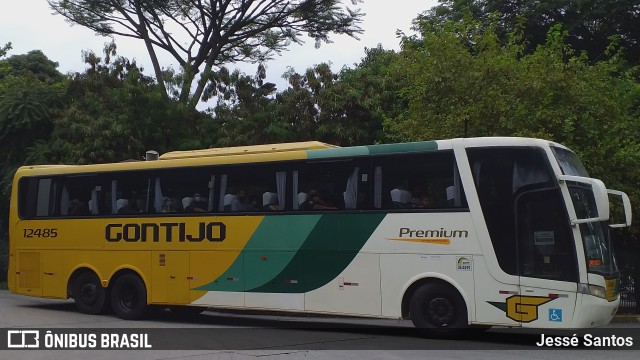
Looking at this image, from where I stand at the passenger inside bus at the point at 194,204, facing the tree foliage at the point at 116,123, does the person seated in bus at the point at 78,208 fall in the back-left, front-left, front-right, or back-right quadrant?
front-left

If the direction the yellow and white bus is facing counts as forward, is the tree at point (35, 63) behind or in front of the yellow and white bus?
behind

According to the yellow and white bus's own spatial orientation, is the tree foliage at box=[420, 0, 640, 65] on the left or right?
on its left

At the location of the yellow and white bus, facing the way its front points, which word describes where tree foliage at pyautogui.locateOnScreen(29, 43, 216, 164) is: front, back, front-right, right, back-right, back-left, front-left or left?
back

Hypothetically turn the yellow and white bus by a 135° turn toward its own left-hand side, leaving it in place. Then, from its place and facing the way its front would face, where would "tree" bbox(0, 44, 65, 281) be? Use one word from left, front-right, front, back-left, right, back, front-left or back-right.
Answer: front-left

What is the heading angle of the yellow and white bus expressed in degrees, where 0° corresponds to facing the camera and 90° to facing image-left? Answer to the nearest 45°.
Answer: approximately 315°
